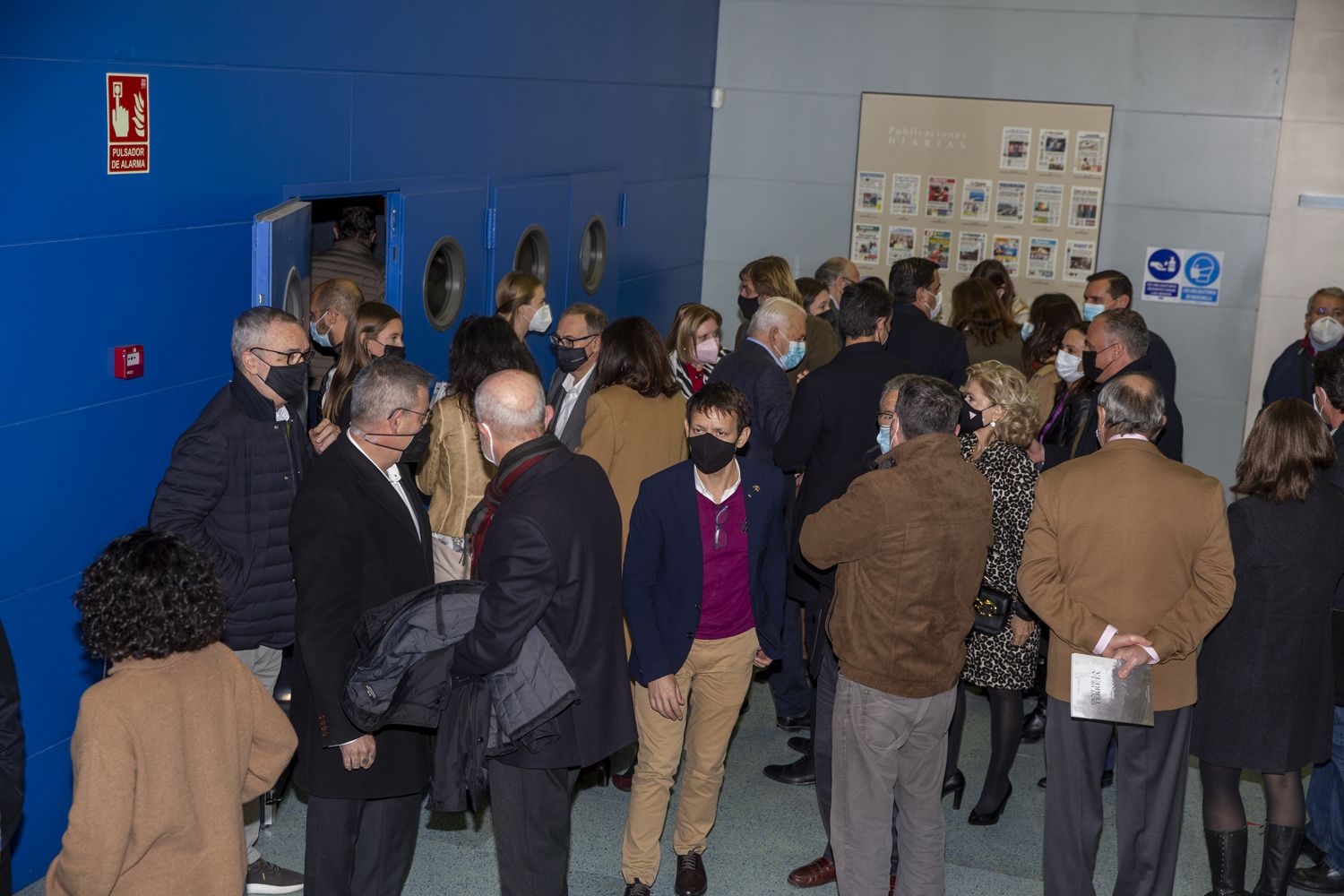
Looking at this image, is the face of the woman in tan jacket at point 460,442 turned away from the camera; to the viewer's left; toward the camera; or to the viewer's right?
away from the camera

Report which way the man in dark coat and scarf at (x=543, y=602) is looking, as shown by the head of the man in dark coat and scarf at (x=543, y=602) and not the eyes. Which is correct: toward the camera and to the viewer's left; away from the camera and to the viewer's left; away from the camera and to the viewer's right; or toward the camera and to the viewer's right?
away from the camera and to the viewer's left

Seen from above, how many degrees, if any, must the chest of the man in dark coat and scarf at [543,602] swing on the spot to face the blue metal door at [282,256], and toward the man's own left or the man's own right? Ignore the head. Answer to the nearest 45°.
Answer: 0° — they already face it

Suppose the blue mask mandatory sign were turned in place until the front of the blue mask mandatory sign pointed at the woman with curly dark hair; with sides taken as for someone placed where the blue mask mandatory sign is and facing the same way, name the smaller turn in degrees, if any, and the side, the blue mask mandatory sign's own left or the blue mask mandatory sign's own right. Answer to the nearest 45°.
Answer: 0° — it already faces them

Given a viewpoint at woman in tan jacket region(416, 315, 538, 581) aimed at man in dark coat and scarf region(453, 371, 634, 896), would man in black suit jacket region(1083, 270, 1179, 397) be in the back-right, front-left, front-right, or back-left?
back-left

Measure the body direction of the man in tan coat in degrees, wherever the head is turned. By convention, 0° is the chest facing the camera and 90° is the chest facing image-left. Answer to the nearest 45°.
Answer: approximately 180°

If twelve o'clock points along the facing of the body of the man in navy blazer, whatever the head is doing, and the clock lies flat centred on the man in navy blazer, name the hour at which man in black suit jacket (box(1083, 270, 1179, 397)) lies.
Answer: The man in black suit jacket is roughly at 7 o'clock from the man in navy blazer.

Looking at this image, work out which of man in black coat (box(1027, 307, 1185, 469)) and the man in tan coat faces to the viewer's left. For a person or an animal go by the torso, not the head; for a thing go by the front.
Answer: the man in black coat

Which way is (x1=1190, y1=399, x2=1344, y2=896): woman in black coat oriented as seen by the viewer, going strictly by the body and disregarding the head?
away from the camera

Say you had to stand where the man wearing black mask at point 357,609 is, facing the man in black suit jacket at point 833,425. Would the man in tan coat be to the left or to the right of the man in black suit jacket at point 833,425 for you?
right
